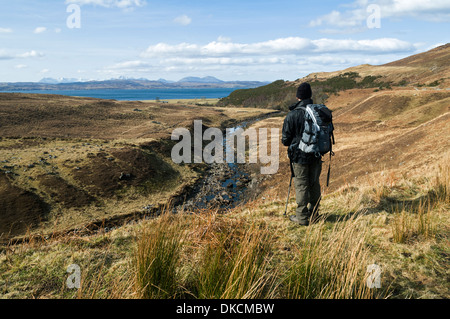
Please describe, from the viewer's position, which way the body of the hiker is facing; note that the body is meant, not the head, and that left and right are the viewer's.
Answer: facing away from the viewer and to the left of the viewer
